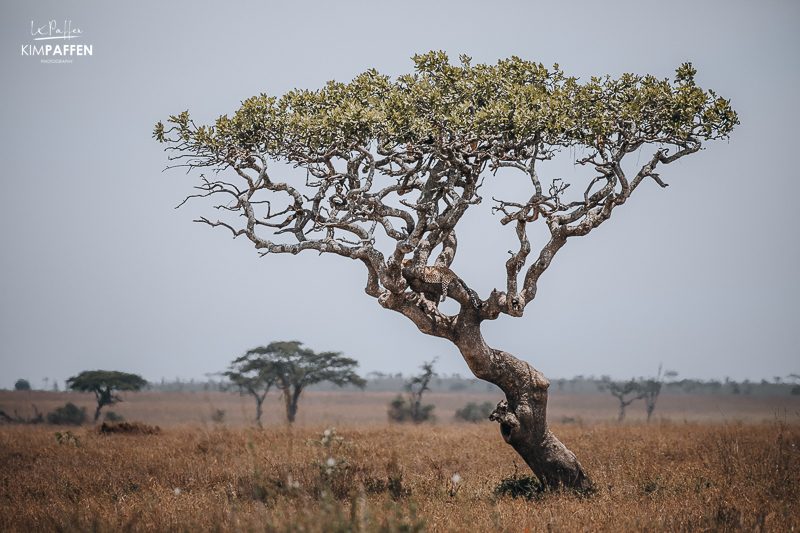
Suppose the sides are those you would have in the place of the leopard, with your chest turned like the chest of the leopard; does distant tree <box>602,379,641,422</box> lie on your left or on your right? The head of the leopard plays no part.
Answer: on your right

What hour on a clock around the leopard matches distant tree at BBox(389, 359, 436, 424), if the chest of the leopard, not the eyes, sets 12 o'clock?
The distant tree is roughly at 3 o'clock from the leopard.

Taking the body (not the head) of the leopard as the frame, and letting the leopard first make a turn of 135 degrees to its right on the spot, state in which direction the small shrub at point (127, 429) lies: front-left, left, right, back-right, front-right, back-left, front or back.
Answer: left

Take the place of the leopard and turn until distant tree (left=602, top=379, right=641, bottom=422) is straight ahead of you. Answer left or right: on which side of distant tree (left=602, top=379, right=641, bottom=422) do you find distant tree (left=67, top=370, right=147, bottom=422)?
left

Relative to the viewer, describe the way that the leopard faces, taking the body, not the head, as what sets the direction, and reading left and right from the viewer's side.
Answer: facing to the left of the viewer
